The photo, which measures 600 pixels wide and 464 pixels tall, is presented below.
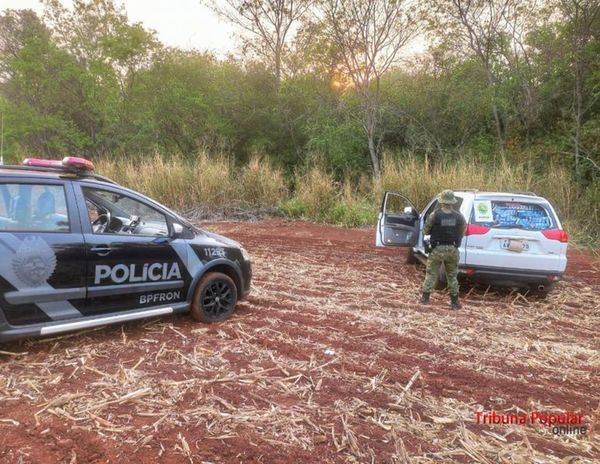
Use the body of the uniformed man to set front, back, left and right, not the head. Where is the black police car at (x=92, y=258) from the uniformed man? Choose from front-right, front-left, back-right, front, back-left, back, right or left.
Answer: back-left

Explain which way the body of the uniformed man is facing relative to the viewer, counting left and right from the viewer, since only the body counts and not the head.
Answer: facing away from the viewer

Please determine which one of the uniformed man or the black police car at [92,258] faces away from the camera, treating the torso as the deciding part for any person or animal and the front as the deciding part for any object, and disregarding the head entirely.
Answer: the uniformed man

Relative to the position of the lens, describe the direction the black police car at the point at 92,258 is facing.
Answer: facing to the right of the viewer

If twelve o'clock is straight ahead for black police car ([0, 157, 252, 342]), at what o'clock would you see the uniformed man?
The uniformed man is roughly at 12 o'clock from the black police car.

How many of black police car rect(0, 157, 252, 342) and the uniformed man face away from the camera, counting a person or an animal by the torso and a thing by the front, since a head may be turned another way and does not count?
1
